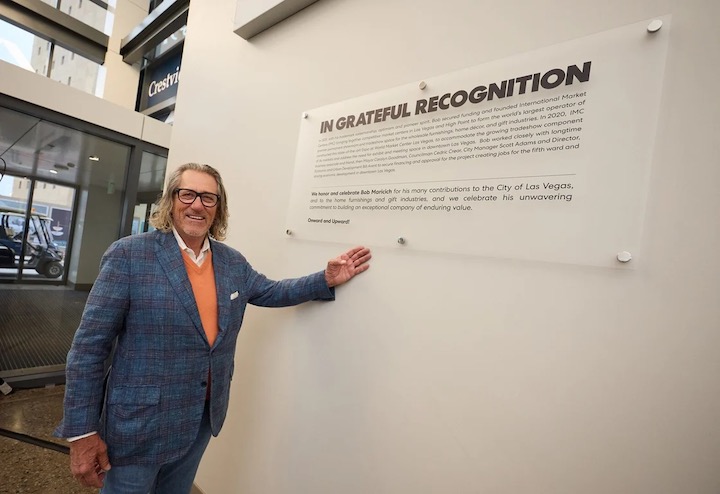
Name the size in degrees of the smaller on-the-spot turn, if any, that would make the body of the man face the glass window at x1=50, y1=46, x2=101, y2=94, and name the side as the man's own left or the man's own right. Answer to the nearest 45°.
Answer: approximately 180°

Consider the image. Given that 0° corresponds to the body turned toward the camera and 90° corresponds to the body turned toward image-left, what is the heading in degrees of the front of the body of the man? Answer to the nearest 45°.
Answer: approximately 315°

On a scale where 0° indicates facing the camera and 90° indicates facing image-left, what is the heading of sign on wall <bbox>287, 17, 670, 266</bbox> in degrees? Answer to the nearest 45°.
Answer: approximately 45°

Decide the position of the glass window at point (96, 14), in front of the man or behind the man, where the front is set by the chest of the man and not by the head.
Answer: behind

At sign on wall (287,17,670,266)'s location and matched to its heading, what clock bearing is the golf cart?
The golf cart is roughly at 2 o'clock from the sign on wall.

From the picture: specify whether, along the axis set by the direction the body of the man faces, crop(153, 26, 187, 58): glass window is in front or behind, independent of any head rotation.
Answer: behind
